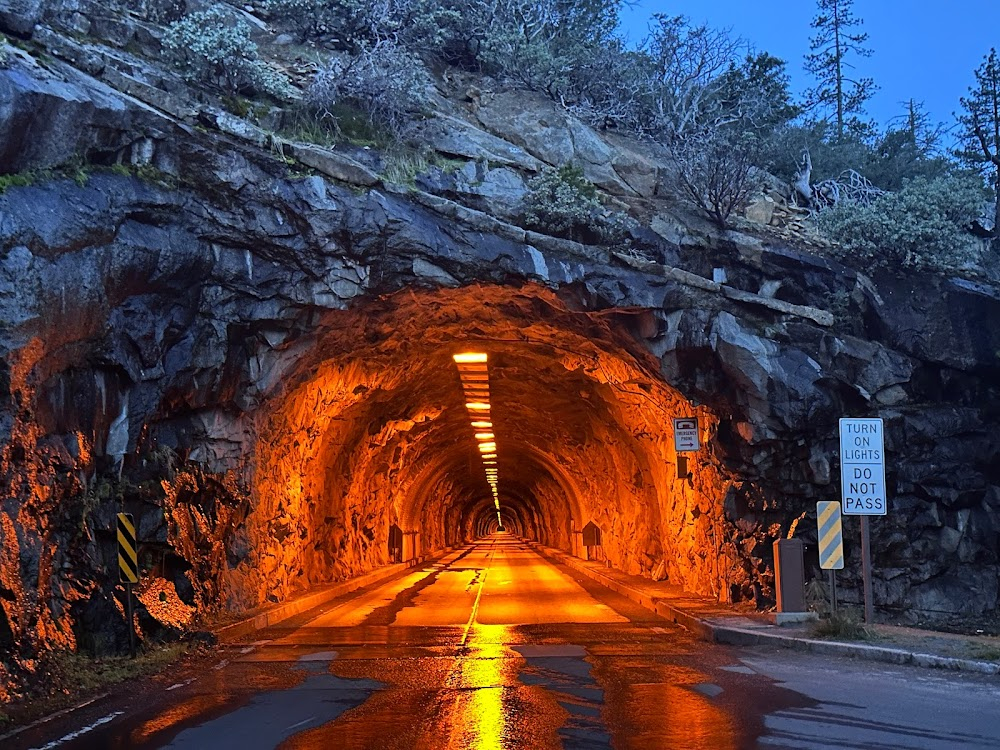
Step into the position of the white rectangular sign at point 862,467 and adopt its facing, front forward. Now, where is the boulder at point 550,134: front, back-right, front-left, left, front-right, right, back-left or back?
back-right

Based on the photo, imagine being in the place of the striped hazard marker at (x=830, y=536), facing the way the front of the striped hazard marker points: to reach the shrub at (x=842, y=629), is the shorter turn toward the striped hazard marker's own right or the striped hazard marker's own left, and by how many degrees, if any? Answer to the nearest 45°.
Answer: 0° — it already faces it

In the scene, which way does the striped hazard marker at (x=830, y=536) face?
toward the camera

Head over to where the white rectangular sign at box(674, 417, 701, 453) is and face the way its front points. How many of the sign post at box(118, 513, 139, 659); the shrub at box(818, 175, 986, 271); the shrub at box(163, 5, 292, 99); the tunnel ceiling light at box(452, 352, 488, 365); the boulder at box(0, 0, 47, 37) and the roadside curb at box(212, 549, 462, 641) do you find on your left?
1

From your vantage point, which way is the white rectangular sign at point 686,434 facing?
toward the camera

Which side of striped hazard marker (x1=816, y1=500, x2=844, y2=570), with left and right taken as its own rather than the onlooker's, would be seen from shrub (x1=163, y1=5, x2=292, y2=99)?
right

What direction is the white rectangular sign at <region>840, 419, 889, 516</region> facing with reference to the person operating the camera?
facing the viewer

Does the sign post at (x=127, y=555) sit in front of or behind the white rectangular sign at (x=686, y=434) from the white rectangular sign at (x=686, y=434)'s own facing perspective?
in front

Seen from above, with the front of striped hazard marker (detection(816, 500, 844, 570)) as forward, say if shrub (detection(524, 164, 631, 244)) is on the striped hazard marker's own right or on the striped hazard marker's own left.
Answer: on the striped hazard marker's own right

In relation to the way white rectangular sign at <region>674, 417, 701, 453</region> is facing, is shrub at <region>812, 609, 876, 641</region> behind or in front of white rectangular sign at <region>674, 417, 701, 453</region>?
in front

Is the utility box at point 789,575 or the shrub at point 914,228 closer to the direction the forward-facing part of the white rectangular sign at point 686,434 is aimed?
the utility box

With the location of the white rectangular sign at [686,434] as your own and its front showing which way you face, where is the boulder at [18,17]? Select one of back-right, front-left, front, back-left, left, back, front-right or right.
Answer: front-right
